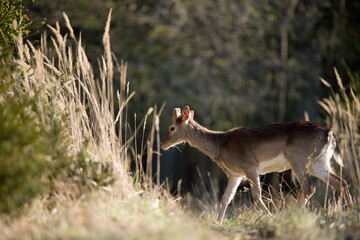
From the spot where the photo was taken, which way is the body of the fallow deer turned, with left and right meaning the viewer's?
facing to the left of the viewer
